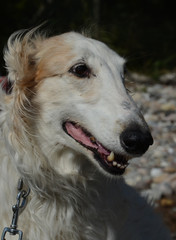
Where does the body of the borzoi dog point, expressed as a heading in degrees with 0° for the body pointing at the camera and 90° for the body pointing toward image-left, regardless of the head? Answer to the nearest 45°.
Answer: approximately 315°
